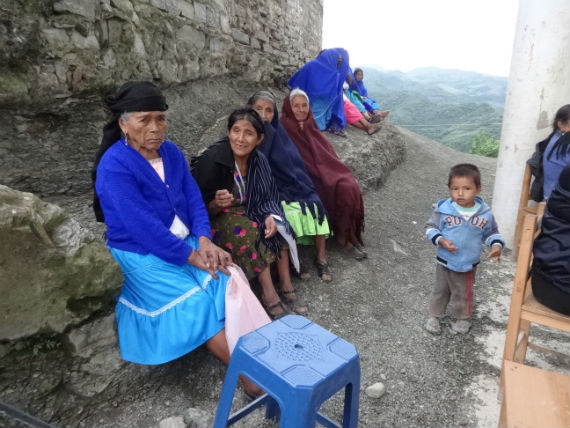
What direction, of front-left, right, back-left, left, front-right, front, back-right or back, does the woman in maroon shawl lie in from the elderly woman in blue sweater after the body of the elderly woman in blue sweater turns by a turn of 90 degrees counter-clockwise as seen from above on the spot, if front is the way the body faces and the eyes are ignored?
front

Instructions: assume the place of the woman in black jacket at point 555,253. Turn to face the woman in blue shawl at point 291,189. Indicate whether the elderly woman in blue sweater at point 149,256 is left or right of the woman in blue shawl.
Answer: left

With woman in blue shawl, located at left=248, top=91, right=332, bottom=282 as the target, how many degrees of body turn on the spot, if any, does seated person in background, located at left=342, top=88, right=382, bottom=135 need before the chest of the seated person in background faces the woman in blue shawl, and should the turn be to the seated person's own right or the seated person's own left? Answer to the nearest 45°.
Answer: approximately 90° to the seated person's own right

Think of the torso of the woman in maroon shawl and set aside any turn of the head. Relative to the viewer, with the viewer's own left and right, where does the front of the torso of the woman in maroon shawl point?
facing the viewer and to the right of the viewer

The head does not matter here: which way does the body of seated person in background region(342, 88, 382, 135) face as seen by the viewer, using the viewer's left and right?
facing to the right of the viewer

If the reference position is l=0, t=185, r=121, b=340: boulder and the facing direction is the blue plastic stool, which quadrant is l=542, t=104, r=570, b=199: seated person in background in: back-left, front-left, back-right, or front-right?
front-left

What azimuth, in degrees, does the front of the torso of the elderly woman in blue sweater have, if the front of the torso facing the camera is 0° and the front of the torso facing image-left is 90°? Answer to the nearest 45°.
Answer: approximately 315°

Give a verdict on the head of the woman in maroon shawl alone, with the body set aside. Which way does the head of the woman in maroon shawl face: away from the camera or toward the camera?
toward the camera
